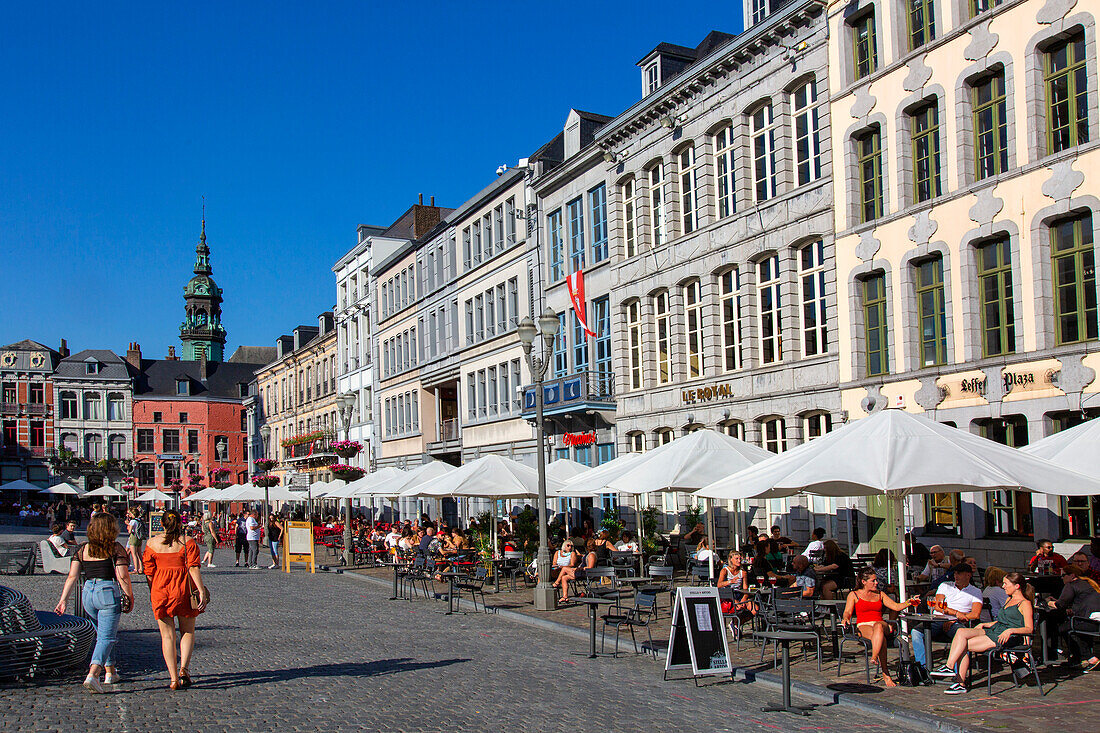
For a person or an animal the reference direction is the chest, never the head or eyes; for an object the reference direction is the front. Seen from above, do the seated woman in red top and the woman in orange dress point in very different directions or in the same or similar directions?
very different directions

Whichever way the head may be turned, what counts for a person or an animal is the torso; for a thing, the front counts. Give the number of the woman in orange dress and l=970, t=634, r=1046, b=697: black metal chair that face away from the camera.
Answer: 1

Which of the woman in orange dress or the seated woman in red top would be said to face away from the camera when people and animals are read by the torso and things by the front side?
the woman in orange dress

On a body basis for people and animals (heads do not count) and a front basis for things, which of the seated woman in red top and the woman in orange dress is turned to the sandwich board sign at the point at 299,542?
the woman in orange dress

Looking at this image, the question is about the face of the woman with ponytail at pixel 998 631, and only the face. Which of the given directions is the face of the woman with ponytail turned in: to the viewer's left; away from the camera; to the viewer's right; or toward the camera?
to the viewer's left

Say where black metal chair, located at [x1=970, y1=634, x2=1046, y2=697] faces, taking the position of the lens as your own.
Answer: facing to the left of the viewer

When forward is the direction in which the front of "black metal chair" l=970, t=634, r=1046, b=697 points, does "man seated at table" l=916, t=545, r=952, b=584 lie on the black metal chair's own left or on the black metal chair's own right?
on the black metal chair's own right

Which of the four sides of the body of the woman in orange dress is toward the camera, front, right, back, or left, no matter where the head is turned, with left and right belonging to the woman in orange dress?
back
